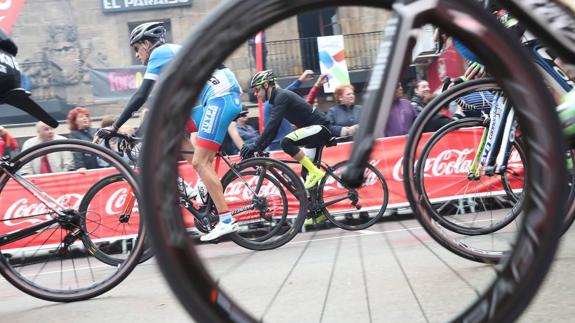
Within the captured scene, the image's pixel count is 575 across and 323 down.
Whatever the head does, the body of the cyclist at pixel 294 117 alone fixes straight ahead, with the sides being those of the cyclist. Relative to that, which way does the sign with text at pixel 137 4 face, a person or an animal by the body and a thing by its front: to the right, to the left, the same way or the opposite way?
to the left

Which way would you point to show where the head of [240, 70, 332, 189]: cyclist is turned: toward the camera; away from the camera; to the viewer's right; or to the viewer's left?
to the viewer's left

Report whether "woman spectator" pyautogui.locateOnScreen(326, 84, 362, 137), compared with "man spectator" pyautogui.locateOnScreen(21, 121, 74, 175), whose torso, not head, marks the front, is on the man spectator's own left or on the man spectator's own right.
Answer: on the man spectator's own left

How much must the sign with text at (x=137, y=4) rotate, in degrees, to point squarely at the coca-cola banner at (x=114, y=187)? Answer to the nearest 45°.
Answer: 0° — it already faces it

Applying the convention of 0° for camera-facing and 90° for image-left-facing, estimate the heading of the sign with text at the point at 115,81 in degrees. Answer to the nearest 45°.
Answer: approximately 0°

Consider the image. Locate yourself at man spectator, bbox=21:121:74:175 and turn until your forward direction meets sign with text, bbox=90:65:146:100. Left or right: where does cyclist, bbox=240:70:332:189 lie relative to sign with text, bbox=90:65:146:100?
right

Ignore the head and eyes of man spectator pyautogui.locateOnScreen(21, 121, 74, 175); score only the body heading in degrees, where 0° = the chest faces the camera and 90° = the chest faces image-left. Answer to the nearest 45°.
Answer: approximately 0°

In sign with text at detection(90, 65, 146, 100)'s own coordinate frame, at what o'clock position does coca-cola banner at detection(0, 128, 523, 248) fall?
The coca-cola banner is roughly at 12 o'clock from the sign with text.

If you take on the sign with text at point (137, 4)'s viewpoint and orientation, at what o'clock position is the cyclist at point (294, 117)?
The cyclist is roughly at 12 o'clock from the sign with text.

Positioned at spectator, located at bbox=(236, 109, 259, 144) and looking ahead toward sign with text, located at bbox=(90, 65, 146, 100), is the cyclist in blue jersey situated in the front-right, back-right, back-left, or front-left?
back-left

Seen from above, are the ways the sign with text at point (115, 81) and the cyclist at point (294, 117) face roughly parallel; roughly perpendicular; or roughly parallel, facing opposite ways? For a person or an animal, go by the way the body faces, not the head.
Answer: roughly perpendicular

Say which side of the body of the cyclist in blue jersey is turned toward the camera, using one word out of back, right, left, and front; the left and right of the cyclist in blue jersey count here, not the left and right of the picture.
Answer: left

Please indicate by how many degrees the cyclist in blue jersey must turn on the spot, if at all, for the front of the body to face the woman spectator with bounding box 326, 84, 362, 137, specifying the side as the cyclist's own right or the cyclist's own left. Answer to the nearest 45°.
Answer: approximately 135° to the cyclist's own right
